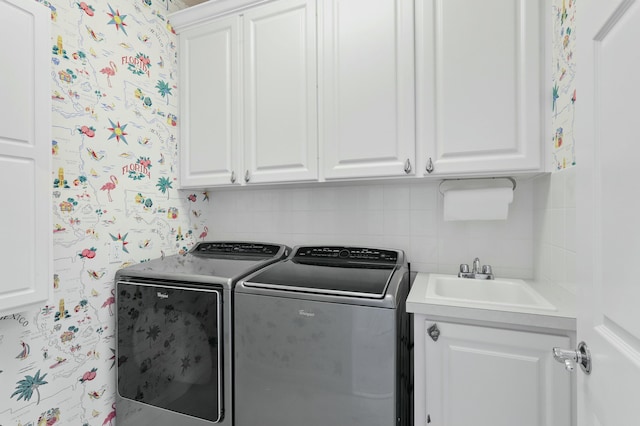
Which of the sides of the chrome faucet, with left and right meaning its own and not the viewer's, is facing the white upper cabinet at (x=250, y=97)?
right

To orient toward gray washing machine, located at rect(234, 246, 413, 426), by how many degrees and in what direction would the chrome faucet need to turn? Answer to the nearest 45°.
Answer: approximately 45° to its right

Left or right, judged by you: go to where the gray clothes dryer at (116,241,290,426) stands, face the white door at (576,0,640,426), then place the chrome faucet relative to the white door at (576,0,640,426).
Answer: left

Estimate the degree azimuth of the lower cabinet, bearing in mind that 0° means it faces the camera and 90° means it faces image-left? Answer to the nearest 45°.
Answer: approximately 45°

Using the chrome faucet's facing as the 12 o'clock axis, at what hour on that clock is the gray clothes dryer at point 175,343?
The gray clothes dryer is roughly at 2 o'clock from the chrome faucet.

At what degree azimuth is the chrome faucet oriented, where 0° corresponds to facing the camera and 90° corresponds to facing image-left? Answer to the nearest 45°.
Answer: approximately 0°
